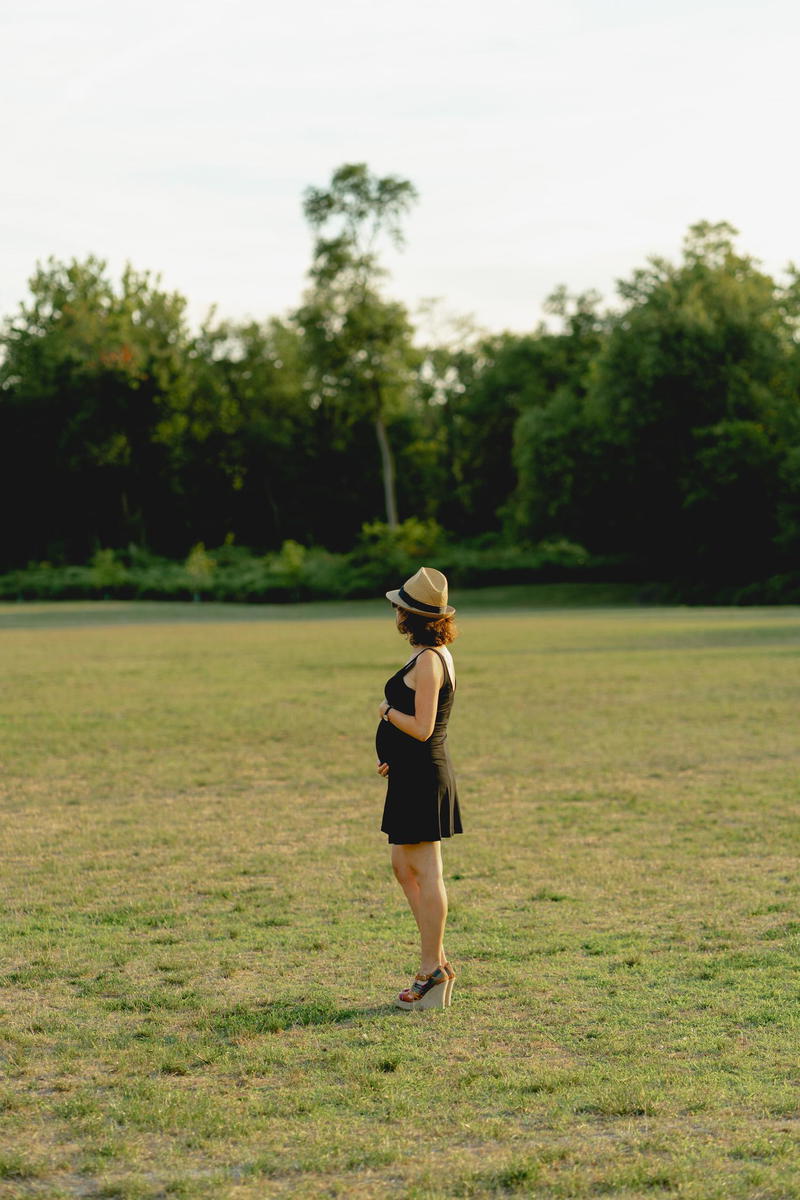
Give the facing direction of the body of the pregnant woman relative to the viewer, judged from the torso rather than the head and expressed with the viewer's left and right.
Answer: facing to the left of the viewer

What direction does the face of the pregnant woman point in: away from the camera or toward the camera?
away from the camera
